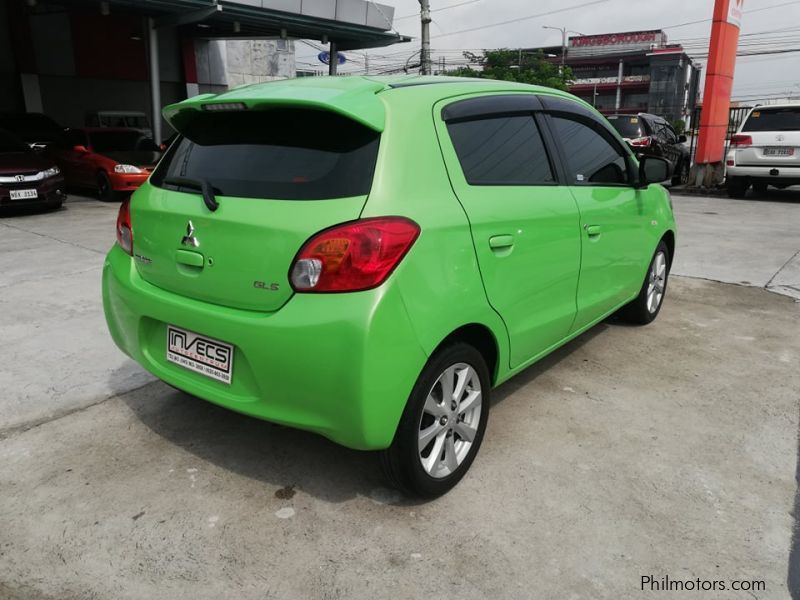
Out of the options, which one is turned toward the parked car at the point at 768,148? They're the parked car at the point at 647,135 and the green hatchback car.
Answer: the green hatchback car

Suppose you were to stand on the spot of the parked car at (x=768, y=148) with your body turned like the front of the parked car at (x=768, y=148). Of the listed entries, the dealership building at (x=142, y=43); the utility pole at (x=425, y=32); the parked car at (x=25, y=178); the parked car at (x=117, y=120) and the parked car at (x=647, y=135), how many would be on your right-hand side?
0

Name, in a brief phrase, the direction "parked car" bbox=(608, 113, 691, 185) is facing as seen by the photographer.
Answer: facing away from the viewer and to the right of the viewer

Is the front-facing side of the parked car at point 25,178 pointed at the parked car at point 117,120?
no

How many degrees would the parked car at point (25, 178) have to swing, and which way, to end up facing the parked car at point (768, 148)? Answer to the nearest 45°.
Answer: approximately 45° to its left

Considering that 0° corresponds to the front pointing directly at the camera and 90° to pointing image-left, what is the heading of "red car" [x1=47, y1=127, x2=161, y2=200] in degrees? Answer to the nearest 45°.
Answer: approximately 315°

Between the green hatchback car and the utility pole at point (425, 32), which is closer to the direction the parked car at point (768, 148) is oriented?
the utility pole

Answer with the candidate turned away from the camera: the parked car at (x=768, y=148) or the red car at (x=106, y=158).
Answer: the parked car

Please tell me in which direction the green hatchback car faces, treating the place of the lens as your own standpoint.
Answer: facing away from the viewer and to the right of the viewer

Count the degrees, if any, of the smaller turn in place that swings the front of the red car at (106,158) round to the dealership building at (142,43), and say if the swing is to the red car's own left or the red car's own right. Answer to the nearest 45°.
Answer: approximately 135° to the red car's own left

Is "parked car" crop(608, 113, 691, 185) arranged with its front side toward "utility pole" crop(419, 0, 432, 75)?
no

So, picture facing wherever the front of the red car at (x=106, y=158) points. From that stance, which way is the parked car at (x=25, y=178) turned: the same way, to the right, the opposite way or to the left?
the same way

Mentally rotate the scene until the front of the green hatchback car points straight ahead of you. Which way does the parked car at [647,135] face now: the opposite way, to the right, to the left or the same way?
the same way

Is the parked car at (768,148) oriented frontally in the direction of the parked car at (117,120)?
no

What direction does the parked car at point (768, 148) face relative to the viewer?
away from the camera

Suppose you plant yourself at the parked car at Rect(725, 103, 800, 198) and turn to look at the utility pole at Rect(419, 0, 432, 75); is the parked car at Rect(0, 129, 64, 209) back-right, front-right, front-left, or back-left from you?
front-left

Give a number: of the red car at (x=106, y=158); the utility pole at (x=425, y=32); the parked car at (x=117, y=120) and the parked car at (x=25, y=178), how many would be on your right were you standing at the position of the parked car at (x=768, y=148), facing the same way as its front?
0

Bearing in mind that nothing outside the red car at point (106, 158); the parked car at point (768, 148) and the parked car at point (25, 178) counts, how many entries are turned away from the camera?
1
